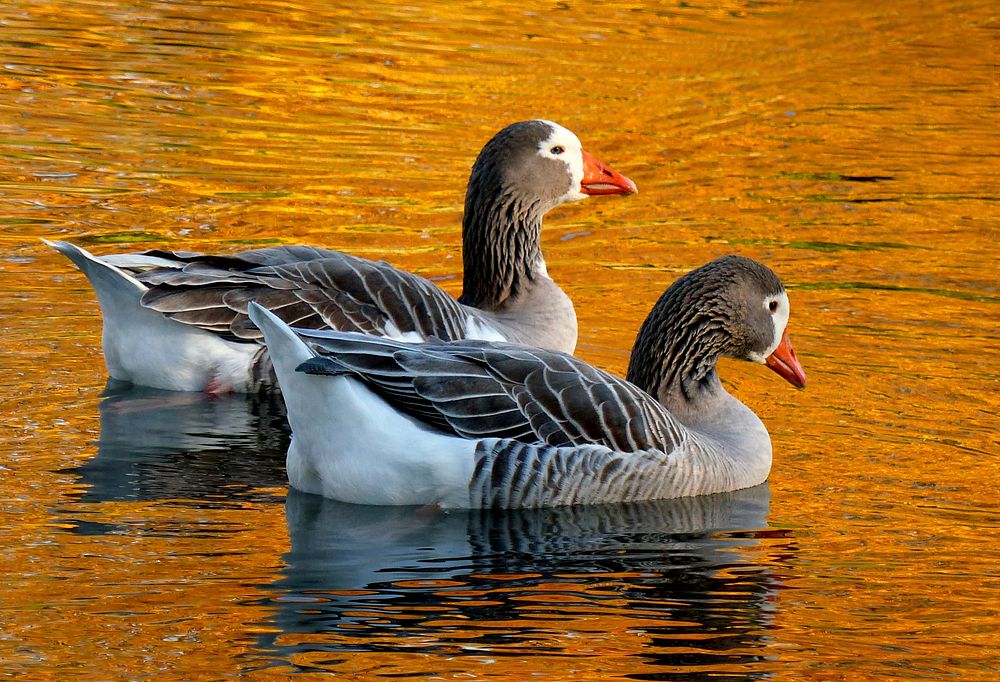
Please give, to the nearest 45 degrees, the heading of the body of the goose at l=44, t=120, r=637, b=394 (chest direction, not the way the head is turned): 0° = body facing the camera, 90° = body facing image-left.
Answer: approximately 270°

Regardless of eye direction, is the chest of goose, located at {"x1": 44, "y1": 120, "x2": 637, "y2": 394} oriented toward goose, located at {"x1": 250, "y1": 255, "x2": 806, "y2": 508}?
no

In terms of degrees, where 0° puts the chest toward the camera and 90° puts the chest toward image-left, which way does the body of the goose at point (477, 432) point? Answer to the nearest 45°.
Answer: approximately 270°

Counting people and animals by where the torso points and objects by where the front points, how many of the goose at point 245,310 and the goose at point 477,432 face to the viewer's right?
2

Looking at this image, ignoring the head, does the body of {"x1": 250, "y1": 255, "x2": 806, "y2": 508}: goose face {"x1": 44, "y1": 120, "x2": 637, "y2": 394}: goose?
no

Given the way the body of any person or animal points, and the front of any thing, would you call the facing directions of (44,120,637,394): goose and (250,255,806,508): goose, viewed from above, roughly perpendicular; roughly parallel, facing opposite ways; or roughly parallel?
roughly parallel
